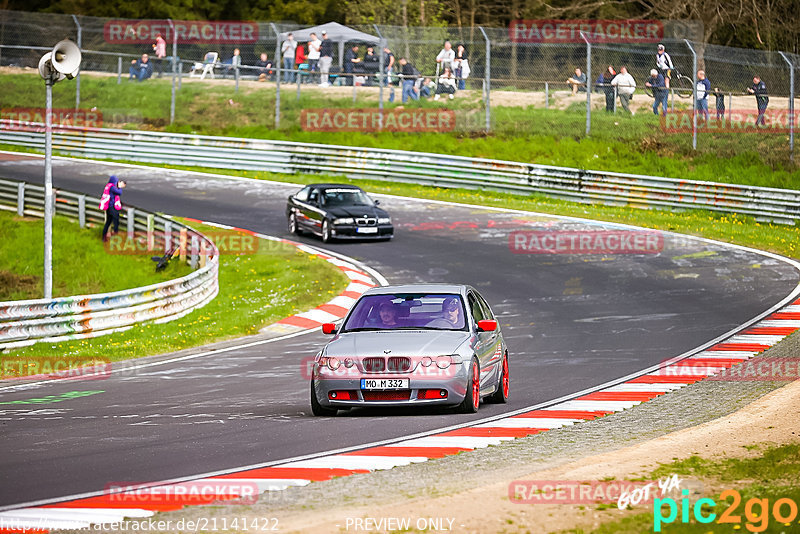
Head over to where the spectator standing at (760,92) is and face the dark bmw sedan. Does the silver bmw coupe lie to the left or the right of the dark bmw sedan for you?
left

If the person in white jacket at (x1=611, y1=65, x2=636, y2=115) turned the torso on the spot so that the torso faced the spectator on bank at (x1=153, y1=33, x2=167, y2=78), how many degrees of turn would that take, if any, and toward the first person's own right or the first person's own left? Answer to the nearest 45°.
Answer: approximately 90° to the first person's own right

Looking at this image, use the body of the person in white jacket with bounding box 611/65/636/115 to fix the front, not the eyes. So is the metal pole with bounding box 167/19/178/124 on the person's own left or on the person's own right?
on the person's own right

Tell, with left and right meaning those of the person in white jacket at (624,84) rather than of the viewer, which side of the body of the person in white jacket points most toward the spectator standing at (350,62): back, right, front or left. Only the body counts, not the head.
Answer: right

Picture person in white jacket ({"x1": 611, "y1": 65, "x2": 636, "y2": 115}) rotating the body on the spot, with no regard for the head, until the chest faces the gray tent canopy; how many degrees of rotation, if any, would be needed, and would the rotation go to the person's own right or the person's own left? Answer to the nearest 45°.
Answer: approximately 135° to the person's own right

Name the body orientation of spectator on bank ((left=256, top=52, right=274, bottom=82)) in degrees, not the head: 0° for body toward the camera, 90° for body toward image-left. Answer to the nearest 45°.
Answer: approximately 0°

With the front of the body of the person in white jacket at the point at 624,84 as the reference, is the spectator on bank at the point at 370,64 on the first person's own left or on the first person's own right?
on the first person's own right

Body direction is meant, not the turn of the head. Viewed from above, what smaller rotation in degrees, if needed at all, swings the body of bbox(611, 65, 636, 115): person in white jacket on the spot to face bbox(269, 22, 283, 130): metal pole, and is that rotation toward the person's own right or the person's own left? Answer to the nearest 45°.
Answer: approximately 90° to the person's own right

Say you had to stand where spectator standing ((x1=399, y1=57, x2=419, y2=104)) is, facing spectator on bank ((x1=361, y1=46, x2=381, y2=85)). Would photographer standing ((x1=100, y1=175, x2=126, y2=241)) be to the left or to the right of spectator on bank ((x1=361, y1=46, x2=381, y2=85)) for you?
left

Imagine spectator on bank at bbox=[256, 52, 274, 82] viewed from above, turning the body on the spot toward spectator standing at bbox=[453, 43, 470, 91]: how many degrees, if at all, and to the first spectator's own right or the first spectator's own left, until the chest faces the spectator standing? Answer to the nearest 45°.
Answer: approximately 45° to the first spectator's own left

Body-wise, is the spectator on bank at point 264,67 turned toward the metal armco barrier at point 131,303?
yes

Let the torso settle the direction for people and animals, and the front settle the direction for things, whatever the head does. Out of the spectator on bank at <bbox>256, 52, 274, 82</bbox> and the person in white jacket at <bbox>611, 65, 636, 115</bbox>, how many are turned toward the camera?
2
